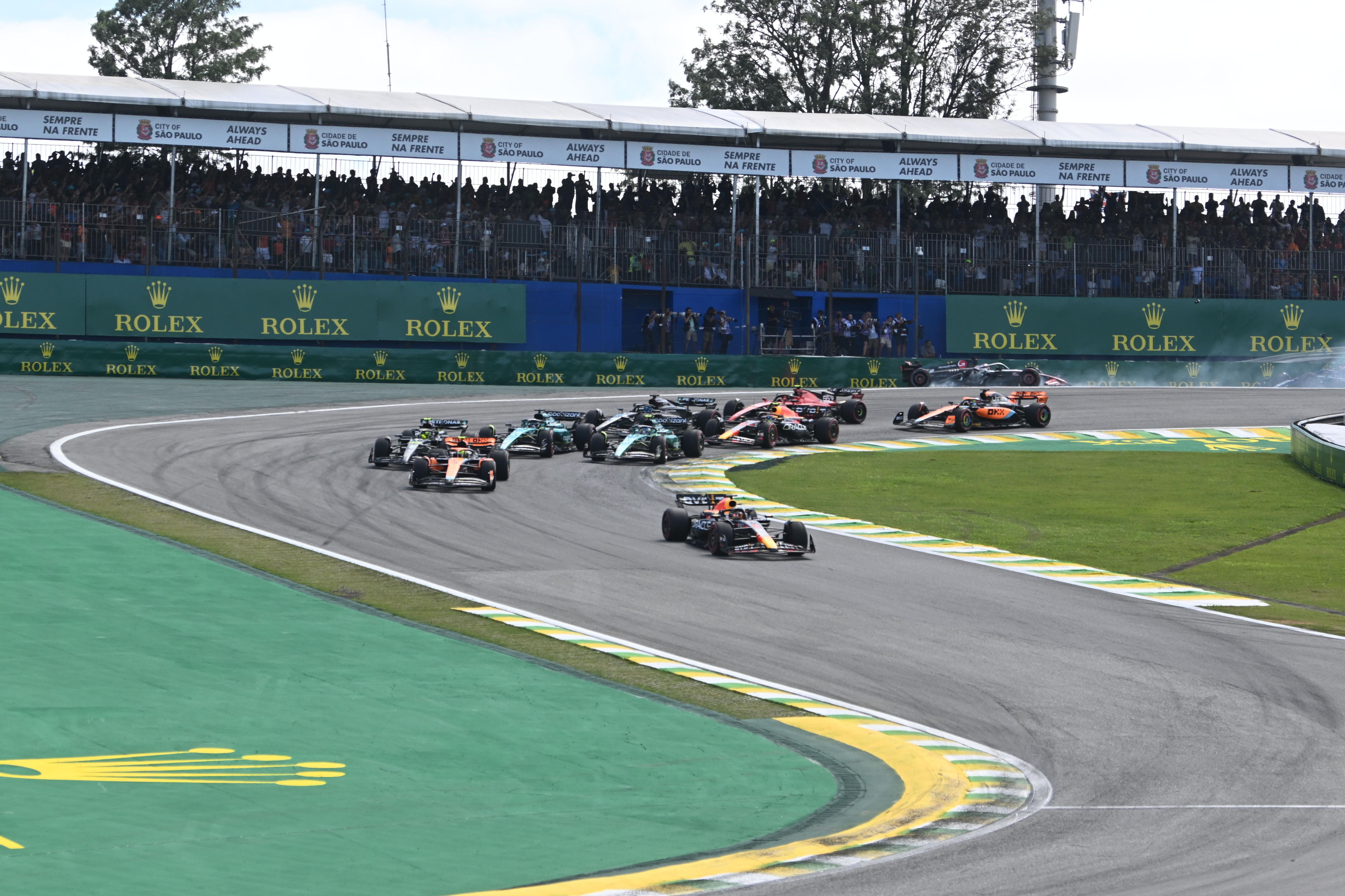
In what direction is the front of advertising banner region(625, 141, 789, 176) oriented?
toward the camera

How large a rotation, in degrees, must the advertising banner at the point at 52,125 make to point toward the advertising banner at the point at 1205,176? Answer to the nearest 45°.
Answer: approximately 90° to its left

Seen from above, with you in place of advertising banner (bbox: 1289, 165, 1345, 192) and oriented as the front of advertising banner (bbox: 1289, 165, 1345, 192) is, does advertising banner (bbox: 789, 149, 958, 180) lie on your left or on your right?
on your right

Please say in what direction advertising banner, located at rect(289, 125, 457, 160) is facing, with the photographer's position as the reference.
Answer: facing the viewer

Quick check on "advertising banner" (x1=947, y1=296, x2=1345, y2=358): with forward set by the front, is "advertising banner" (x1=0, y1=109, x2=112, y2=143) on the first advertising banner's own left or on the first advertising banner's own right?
on the first advertising banner's own right

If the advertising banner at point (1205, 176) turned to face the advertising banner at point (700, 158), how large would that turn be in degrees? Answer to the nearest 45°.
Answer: approximately 45° to its right

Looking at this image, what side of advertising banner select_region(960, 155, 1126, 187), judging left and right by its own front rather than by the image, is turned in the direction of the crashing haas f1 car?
front

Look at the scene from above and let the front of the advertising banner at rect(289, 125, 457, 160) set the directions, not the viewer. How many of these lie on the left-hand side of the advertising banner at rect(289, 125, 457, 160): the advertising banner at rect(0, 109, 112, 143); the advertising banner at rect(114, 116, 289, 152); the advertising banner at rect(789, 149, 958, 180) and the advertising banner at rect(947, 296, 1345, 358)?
2

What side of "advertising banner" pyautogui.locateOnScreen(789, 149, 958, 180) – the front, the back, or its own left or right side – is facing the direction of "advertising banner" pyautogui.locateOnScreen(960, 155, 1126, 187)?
left

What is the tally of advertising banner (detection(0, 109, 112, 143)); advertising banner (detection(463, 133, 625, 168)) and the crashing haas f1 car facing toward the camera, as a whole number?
2

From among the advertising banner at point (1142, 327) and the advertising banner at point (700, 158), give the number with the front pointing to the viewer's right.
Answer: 0

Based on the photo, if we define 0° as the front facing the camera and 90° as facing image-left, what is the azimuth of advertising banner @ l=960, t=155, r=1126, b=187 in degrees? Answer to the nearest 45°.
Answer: approximately 0°

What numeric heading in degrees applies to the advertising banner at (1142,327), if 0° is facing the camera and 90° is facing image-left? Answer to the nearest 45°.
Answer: approximately 0°

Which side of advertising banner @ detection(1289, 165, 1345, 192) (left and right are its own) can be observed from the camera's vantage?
front
